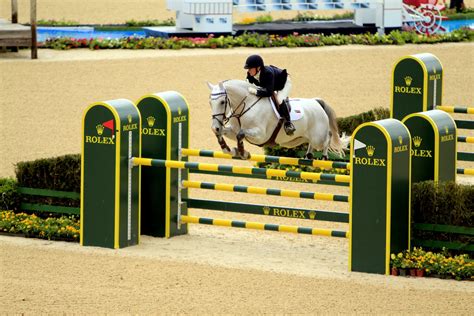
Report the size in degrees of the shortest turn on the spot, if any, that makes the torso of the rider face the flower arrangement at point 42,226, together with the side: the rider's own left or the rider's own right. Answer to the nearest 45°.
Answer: approximately 45° to the rider's own right

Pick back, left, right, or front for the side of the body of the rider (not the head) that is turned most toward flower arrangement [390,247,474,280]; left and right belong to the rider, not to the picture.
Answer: left

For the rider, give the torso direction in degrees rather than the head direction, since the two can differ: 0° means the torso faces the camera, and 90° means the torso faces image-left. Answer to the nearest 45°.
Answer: approximately 45°
